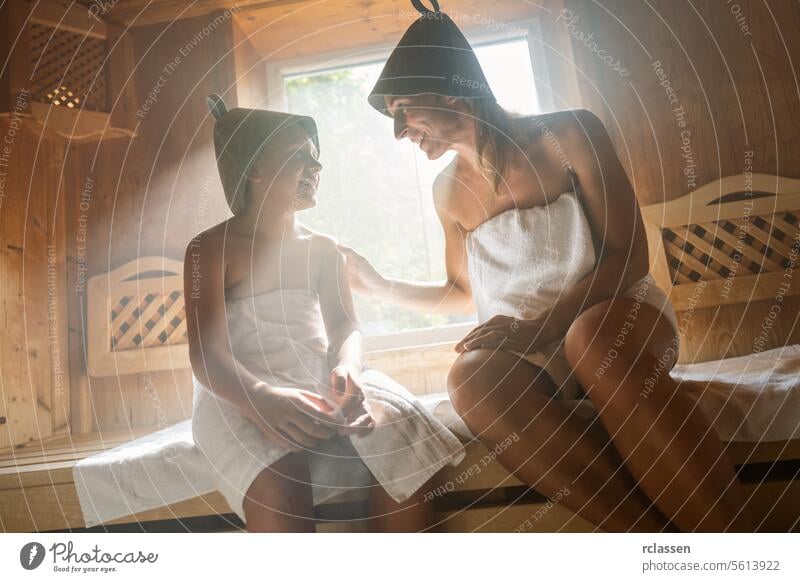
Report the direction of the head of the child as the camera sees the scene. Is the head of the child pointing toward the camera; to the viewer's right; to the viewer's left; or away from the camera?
to the viewer's right

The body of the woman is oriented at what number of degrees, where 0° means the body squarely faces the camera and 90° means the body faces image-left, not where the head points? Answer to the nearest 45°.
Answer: approximately 45°

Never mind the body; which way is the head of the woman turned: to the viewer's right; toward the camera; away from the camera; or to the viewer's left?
to the viewer's left

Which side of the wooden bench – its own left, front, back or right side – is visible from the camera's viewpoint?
front

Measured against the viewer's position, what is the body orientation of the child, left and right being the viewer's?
facing the viewer and to the right of the viewer
